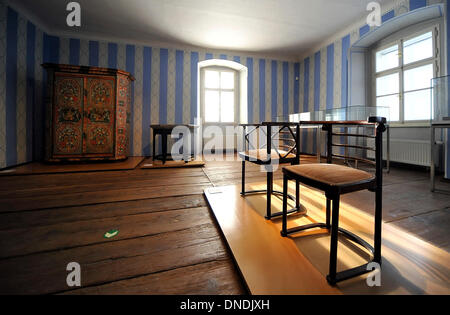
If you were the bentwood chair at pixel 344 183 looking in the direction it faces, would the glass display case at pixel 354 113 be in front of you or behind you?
behind

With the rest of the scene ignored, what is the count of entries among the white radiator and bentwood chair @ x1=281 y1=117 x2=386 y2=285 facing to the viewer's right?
0

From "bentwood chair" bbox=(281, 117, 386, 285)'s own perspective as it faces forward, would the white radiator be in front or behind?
behind

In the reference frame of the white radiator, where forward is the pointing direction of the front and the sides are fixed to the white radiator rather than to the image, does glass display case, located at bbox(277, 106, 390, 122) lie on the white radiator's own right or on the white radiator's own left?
on the white radiator's own right

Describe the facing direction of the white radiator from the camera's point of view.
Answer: facing the viewer and to the left of the viewer

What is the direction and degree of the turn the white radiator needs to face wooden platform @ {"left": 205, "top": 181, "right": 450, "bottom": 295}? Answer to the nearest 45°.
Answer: approximately 45° to its left

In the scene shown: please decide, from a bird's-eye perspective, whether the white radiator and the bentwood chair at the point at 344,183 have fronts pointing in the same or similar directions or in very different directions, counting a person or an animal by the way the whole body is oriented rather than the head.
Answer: same or similar directions

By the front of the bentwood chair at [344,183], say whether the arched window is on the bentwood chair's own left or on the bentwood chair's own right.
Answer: on the bentwood chair's own right
